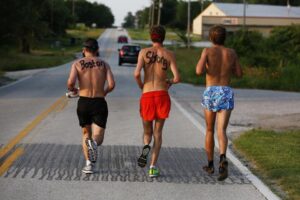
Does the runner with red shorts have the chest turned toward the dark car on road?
yes

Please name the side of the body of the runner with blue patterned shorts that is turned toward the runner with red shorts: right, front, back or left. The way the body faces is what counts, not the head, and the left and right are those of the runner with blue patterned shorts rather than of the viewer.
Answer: left

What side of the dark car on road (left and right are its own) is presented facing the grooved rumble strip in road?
back

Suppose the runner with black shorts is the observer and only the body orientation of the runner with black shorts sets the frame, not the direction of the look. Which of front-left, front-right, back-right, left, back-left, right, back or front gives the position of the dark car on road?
front

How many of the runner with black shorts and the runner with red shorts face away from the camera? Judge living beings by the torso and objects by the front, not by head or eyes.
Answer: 2

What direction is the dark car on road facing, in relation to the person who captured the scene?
facing away from the viewer

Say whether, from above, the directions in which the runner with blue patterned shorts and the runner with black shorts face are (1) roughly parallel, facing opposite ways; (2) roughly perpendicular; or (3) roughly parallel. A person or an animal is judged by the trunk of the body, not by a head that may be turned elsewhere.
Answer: roughly parallel

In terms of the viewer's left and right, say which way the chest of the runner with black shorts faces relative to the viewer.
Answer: facing away from the viewer

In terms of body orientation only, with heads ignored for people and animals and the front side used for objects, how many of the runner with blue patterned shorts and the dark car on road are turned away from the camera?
2

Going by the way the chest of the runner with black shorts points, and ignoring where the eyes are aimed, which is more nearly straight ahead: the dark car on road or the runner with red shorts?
the dark car on road

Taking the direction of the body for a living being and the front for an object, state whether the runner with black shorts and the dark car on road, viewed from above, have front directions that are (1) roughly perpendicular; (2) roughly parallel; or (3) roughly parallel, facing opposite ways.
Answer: roughly parallel

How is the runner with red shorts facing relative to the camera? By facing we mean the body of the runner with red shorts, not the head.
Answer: away from the camera

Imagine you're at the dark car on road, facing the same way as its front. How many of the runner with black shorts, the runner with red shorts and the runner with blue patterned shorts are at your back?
3

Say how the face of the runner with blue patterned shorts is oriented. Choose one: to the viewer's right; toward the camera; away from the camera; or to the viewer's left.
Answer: away from the camera

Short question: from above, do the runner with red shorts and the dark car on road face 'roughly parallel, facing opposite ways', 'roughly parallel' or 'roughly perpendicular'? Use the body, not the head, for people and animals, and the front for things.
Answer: roughly parallel

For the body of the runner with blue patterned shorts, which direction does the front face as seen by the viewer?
away from the camera

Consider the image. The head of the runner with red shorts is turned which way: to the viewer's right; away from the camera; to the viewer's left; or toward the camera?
away from the camera
